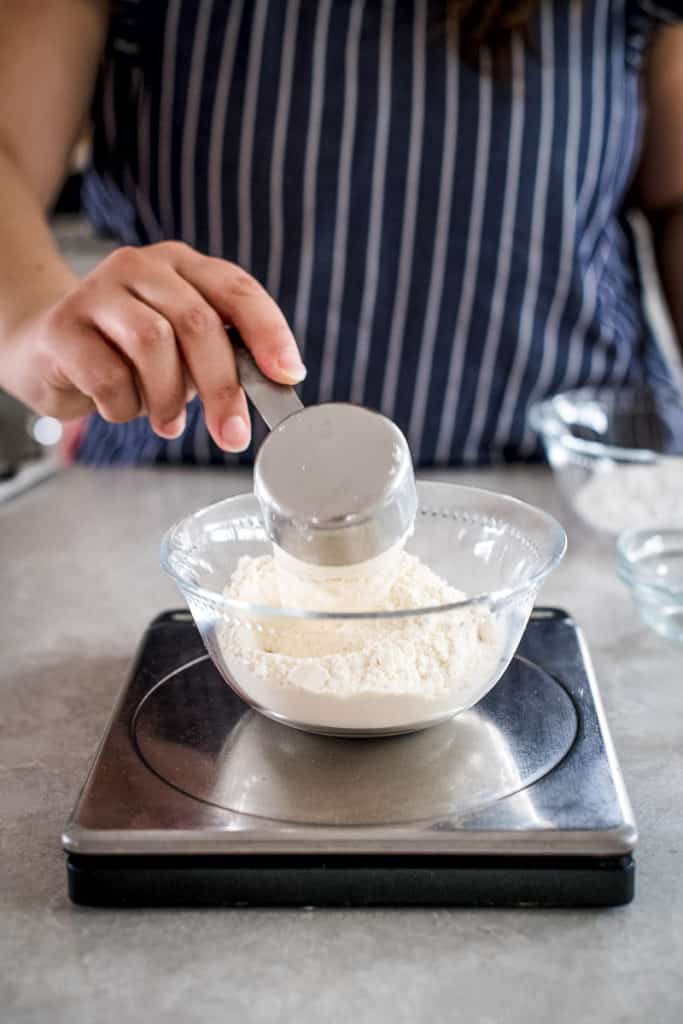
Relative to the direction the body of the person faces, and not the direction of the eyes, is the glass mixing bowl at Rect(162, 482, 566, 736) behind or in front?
in front

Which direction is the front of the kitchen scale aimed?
away from the camera

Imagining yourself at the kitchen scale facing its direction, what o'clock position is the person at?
The person is roughly at 12 o'clock from the kitchen scale.

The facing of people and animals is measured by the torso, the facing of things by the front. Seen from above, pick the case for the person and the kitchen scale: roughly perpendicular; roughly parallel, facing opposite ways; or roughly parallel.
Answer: roughly parallel, facing opposite ways

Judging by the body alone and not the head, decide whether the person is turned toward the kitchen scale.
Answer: yes

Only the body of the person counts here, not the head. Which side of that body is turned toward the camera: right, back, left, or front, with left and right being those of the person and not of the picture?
front

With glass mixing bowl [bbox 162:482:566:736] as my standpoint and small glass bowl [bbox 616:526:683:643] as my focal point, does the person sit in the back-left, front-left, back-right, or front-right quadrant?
front-left

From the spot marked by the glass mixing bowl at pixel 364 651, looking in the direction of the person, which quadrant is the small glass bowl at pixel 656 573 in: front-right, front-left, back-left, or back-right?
front-right

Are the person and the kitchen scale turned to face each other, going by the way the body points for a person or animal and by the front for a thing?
yes
